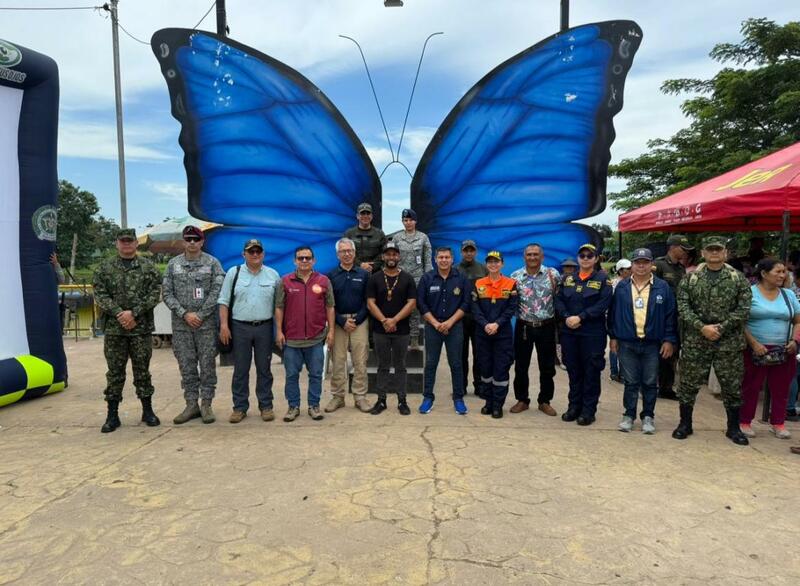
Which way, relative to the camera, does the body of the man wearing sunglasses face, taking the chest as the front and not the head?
toward the camera

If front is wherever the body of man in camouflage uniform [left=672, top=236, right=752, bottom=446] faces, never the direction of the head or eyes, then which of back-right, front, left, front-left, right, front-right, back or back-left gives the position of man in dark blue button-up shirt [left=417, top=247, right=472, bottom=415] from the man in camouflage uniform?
right

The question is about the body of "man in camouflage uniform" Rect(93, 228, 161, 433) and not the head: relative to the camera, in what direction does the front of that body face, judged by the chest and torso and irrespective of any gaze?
toward the camera

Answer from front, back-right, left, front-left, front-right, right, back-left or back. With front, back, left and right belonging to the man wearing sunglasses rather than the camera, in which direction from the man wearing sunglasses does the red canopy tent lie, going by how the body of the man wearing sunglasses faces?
left

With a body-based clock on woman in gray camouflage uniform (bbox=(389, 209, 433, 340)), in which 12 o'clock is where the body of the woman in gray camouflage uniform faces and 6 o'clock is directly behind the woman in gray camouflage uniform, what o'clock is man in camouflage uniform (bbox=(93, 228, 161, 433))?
The man in camouflage uniform is roughly at 2 o'clock from the woman in gray camouflage uniform.

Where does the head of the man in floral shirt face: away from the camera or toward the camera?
toward the camera

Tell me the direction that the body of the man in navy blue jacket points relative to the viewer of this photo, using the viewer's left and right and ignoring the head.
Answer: facing the viewer

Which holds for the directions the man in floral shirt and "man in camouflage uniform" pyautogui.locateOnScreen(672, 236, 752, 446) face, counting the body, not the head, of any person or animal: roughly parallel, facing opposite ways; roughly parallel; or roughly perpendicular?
roughly parallel

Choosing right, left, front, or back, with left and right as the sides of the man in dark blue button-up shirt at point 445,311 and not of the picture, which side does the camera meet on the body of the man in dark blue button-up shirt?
front

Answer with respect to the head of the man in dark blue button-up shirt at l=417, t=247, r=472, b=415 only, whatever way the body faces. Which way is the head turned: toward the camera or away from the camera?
toward the camera

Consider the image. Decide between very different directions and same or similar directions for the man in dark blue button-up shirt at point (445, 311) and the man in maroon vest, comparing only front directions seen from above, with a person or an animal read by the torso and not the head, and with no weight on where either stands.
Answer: same or similar directions
